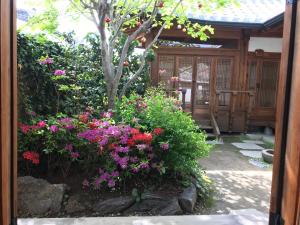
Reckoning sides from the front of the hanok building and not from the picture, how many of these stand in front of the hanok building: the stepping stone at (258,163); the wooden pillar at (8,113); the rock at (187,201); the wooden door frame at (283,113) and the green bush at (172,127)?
5

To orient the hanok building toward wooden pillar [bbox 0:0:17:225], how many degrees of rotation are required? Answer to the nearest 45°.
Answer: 0° — it already faces it

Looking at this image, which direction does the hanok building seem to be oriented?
toward the camera

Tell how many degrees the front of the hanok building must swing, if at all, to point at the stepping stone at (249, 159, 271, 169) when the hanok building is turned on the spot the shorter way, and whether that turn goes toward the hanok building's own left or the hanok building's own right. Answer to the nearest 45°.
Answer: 0° — it already faces it

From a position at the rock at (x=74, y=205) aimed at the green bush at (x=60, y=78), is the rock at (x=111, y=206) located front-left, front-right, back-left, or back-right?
back-right

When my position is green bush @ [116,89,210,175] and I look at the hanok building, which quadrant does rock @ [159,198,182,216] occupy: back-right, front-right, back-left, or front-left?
back-right

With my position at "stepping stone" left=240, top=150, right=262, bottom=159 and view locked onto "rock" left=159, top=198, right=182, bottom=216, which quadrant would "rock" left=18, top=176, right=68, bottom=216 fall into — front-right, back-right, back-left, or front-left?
front-right

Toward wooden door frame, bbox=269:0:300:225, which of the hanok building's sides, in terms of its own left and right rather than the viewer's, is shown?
front

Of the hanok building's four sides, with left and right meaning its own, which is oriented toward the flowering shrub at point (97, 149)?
front

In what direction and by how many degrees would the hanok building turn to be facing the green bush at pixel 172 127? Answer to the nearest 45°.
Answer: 0° — it already faces it

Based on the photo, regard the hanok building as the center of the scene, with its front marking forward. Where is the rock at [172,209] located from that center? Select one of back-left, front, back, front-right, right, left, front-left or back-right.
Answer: front

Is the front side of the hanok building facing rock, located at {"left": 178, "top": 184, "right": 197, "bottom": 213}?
yes

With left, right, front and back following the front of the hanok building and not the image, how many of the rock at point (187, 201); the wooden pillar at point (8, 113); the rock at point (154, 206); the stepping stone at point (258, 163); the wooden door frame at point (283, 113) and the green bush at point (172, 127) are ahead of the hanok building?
6
